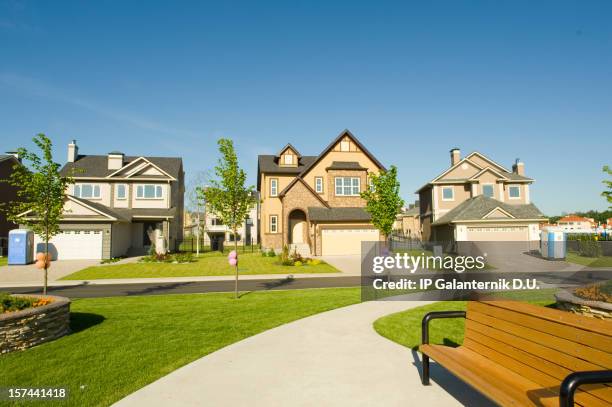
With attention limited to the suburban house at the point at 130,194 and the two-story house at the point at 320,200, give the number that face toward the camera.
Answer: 2

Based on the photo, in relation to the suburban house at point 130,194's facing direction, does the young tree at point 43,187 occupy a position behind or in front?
in front

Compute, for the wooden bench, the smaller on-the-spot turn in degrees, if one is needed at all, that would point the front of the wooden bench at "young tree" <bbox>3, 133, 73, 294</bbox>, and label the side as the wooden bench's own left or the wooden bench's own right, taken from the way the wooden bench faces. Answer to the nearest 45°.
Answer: approximately 45° to the wooden bench's own right

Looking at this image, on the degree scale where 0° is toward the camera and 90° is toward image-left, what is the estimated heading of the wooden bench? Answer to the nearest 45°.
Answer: approximately 45°

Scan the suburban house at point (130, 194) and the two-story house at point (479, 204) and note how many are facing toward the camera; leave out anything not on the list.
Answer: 2

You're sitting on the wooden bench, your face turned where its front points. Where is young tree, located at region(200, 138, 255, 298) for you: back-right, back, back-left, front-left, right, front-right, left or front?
right
